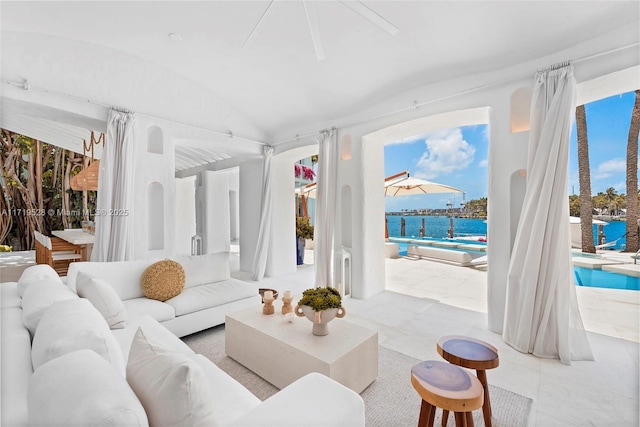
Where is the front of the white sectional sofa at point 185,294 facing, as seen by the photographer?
facing the viewer and to the right of the viewer

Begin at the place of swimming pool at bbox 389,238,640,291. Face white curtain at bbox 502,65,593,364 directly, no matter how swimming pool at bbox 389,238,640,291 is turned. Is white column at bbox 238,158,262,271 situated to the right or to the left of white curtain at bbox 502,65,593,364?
right

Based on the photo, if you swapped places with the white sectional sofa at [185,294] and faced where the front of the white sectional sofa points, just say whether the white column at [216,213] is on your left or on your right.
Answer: on your left

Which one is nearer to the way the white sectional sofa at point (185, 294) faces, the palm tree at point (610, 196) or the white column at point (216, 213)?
the palm tree

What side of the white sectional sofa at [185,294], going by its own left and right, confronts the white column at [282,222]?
left

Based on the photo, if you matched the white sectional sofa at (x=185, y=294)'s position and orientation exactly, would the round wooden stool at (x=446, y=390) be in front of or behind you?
in front

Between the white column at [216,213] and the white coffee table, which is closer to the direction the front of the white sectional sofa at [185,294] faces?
the white coffee table

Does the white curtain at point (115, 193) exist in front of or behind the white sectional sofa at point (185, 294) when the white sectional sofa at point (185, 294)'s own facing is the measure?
behind

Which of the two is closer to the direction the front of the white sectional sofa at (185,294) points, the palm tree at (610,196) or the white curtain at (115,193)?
the palm tree

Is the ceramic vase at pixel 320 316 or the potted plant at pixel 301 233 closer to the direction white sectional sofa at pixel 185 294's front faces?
the ceramic vase
